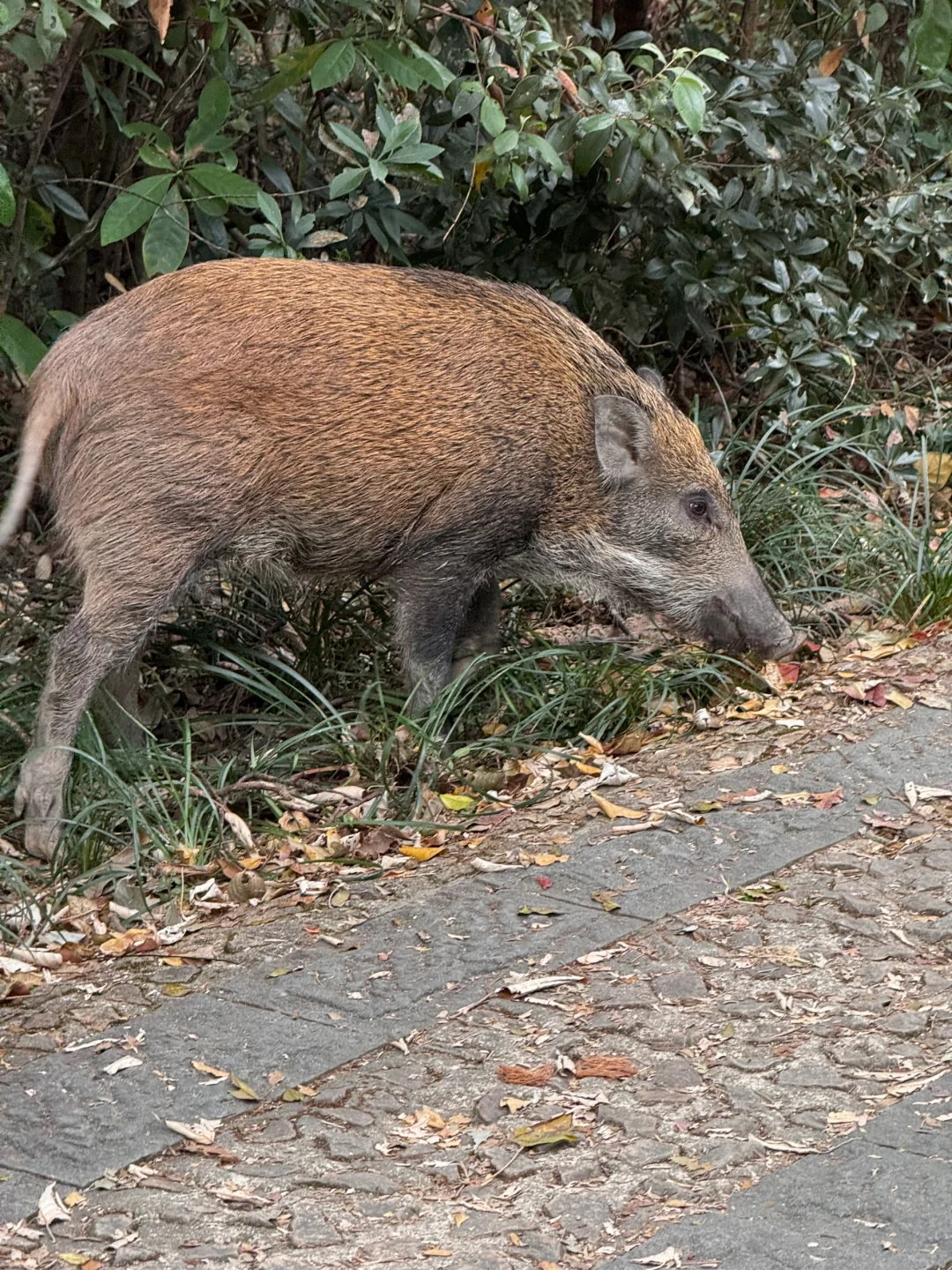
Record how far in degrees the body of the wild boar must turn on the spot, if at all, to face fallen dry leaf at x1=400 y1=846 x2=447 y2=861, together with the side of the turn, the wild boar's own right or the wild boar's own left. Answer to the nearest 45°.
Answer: approximately 90° to the wild boar's own right

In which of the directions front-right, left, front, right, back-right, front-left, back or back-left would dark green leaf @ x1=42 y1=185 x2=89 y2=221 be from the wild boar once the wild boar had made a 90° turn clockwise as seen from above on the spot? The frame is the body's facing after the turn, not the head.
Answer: back-right

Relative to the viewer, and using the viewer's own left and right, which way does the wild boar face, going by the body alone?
facing to the right of the viewer

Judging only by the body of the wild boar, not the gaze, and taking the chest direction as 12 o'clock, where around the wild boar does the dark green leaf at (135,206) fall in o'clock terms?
The dark green leaf is roughly at 7 o'clock from the wild boar.

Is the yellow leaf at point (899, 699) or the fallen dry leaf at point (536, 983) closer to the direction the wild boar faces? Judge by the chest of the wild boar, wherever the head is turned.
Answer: the yellow leaf

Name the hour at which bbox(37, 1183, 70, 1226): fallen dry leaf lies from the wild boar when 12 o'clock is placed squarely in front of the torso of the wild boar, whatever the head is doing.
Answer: The fallen dry leaf is roughly at 3 o'clock from the wild boar.

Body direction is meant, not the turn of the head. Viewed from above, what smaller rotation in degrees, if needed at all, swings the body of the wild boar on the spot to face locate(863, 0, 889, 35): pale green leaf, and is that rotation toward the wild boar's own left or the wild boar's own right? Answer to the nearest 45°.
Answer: approximately 45° to the wild boar's own left

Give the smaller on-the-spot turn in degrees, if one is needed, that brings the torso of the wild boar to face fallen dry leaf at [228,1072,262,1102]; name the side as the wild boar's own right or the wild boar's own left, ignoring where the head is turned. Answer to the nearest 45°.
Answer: approximately 90° to the wild boar's own right

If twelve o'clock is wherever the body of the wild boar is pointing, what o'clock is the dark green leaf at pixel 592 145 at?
The dark green leaf is roughly at 10 o'clock from the wild boar.

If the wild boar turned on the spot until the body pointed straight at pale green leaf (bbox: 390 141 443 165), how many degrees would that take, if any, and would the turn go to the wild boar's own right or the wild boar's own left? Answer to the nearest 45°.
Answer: approximately 90° to the wild boar's own left
